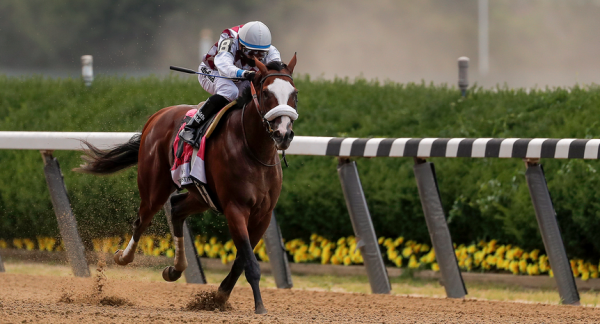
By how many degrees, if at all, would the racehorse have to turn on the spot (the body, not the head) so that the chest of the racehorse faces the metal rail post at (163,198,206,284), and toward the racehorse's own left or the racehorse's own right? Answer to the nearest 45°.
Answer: approximately 135° to the racehorse's own left

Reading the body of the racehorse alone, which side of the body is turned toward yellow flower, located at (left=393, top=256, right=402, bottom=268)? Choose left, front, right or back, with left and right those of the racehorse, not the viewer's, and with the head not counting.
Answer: left

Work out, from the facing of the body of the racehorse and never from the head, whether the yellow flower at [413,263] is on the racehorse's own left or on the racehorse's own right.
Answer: on the racehorse's own left

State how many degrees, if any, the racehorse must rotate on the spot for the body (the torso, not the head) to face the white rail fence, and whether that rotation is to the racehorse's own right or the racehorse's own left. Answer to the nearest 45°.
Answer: approximately 90° to the racehorse's own left

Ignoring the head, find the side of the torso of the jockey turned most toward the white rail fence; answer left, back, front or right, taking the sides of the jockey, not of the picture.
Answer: left

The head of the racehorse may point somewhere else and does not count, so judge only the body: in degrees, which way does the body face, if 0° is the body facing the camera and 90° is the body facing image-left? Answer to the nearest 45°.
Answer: approximately 315°

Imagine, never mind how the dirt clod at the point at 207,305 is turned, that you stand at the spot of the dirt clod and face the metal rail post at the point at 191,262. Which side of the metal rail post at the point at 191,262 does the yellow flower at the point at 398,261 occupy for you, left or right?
right
